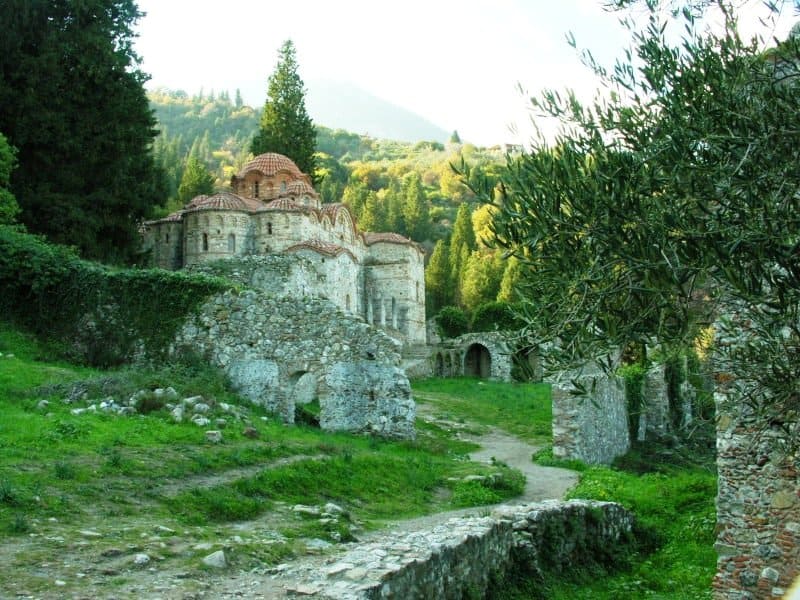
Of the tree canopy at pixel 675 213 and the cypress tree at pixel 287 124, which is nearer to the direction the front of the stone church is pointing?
the cypress tree

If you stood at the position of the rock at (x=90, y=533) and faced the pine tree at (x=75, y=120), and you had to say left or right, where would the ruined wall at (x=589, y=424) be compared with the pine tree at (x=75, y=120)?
right

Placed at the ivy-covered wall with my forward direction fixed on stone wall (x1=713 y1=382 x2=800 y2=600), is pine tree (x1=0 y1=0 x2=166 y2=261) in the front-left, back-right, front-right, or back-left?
back-left

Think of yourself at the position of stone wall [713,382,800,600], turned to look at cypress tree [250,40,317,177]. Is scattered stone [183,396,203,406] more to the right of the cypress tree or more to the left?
left
